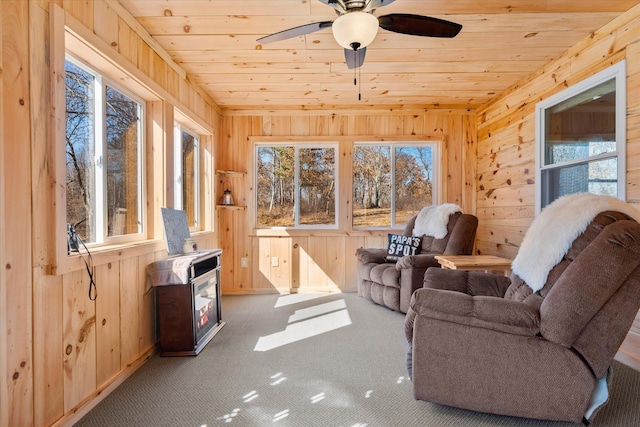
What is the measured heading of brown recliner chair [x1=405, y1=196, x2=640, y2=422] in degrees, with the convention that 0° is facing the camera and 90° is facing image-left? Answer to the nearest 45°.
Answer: approximately 90°

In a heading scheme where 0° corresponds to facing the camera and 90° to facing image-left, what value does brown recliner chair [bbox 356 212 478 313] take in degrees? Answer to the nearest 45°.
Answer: approximately 45°

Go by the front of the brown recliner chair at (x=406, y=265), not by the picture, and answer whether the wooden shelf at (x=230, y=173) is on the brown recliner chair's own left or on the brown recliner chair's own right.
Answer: on the brown recliner chair's own right

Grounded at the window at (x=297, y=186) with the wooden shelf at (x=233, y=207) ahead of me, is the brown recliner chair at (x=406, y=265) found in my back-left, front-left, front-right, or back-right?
back-left

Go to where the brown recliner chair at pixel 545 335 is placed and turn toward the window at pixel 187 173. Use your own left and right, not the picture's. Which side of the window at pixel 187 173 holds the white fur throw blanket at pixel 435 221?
right

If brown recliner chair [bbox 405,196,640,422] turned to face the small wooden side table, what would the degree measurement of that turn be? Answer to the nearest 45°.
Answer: approximately 90° to its right

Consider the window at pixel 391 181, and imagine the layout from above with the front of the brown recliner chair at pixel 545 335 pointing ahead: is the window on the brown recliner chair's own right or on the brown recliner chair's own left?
on the brown recliner chair's own right
